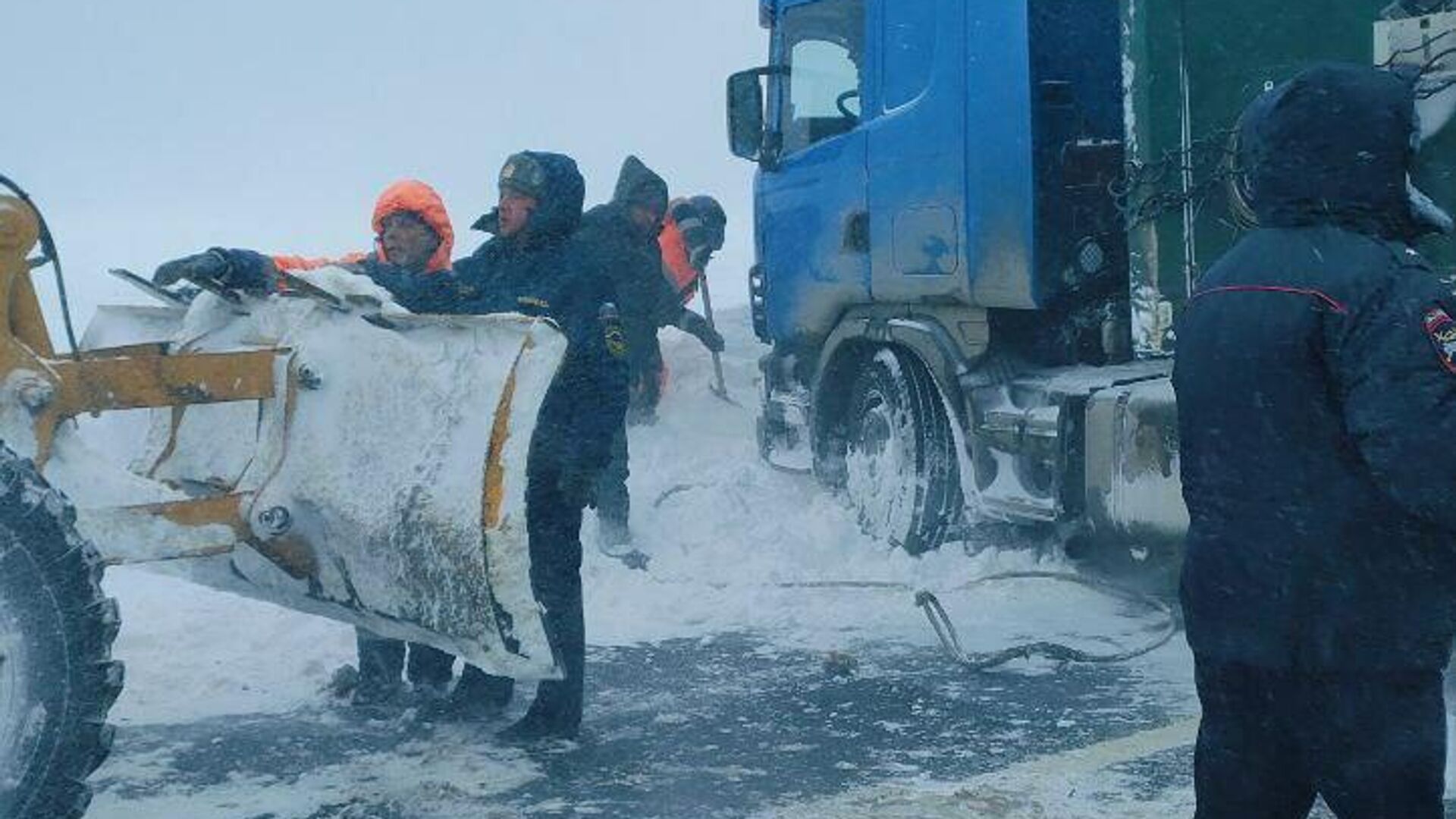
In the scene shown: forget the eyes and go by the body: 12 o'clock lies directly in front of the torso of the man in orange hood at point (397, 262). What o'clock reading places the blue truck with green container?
The blue truck with green container is roughly at 7 o'clock from the man in orange hood.

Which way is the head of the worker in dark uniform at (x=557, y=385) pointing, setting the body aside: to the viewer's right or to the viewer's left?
to the viewer's left

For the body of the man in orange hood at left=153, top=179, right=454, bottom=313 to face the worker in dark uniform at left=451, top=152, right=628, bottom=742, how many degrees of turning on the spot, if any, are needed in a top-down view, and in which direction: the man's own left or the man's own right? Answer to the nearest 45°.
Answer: approximately 90° to the man's own left

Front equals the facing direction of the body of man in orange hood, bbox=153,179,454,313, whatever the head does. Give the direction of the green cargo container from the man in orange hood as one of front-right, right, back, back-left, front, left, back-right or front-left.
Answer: back-left

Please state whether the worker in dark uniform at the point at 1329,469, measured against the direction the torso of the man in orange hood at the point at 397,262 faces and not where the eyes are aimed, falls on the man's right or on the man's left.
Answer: on the man's left

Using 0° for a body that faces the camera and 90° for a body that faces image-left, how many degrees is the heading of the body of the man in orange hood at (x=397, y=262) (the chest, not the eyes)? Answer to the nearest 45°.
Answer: approximately 45°
